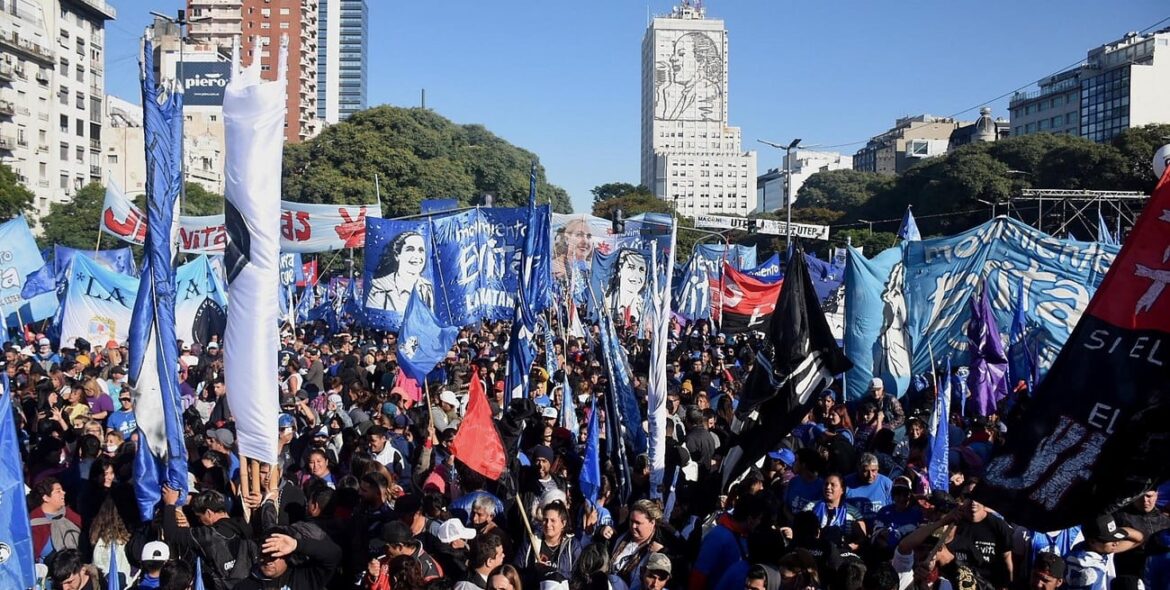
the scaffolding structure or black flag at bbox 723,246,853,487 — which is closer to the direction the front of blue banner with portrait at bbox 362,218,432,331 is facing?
the black flag

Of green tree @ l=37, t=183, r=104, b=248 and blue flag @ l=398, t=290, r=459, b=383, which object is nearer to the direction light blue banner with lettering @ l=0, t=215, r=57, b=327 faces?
the blue flag

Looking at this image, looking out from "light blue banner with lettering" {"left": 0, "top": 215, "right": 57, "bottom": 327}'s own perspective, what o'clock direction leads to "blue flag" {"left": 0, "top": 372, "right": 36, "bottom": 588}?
The blue flag is roughly at 12 o'clock from the light blue banner with lettering.

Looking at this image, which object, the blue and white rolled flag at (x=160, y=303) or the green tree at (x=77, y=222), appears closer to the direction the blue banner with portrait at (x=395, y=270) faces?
the blue and white rolled flag

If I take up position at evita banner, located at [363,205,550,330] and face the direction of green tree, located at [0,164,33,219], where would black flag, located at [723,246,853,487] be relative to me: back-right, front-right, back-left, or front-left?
back-left

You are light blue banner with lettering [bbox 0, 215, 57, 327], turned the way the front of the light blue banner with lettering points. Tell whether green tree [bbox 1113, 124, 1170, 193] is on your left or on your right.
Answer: on your left

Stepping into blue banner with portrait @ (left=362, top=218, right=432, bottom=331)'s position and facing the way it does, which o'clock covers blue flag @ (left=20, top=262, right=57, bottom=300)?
The blue flag is roughly at 4 o'clock from the blue banner with portrait.

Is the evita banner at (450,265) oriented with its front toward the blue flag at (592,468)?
yes

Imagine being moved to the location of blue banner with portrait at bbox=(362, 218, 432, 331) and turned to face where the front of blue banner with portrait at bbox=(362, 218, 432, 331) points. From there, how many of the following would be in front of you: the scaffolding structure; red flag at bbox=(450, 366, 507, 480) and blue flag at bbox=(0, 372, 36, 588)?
2

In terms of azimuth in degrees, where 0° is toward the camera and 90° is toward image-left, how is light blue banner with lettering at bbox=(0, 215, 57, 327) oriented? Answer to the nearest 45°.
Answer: approximately 0°

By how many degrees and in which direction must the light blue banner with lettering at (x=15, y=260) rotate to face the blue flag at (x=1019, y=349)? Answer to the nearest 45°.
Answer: approximately 45° to its left
